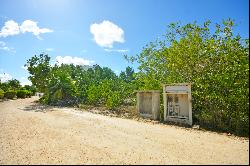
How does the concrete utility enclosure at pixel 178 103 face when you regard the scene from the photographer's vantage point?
facing the viewer
